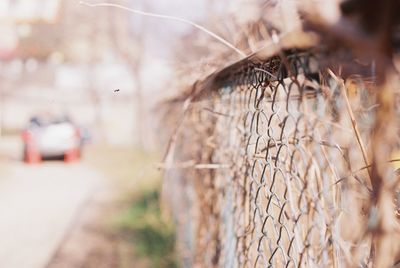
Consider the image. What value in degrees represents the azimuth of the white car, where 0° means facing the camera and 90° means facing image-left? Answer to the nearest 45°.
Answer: approximately 180°

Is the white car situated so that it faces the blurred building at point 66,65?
yes

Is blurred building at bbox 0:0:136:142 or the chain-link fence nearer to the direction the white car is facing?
the blurred building

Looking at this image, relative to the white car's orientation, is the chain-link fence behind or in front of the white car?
behind
